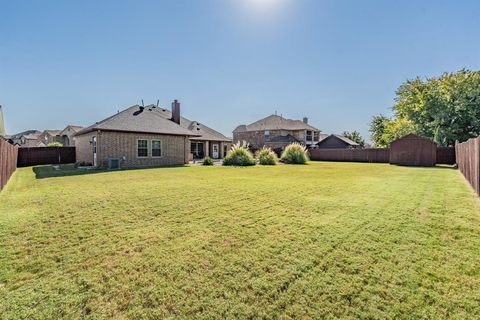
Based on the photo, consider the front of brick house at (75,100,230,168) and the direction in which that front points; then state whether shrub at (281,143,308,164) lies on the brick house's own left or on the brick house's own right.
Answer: on the brick house's own right

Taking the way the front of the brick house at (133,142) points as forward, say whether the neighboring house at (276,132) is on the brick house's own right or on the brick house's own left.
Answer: on the brick house's own right

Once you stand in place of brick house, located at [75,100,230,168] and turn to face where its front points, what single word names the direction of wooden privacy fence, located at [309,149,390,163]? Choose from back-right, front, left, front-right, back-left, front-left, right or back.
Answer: right

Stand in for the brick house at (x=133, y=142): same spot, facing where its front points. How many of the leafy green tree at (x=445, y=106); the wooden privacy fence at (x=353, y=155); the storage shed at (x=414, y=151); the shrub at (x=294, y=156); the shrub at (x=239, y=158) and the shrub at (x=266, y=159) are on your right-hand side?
6

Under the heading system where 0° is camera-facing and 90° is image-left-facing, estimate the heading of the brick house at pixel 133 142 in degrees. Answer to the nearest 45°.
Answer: approximately 180°

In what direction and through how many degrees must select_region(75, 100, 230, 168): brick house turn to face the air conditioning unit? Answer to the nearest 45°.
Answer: approximately 135° to its left

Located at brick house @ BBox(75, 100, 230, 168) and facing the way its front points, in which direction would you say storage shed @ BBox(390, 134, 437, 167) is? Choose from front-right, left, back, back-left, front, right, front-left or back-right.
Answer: right

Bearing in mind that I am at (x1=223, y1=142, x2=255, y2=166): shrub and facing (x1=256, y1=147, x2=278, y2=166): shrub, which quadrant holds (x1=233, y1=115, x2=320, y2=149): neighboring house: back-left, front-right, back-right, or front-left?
front-left

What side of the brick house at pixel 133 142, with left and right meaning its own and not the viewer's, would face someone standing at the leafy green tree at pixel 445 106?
right

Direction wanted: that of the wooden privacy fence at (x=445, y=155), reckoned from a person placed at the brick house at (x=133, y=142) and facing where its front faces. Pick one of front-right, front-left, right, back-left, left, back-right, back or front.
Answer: right

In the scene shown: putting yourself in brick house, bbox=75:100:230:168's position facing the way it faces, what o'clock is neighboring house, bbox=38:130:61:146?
The neighboring house is roughly at 11 o'clock from the brick house.

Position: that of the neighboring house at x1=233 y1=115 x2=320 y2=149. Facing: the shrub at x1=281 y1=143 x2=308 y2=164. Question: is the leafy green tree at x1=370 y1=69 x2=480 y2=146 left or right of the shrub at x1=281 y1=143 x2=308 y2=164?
left

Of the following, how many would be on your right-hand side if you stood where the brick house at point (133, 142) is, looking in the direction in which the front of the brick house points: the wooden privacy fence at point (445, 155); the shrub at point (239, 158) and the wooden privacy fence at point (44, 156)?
2

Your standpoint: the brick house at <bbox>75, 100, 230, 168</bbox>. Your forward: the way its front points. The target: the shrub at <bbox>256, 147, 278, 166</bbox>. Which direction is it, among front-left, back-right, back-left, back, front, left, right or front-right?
right

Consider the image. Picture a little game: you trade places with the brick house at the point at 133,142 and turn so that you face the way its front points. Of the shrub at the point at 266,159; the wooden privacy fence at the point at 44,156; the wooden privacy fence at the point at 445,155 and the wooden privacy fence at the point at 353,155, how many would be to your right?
3

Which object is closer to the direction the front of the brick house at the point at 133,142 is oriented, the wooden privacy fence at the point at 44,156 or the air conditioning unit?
the wooden privacy fence

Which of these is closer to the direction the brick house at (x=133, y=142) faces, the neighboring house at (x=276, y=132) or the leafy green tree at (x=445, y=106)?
the neighboring house
